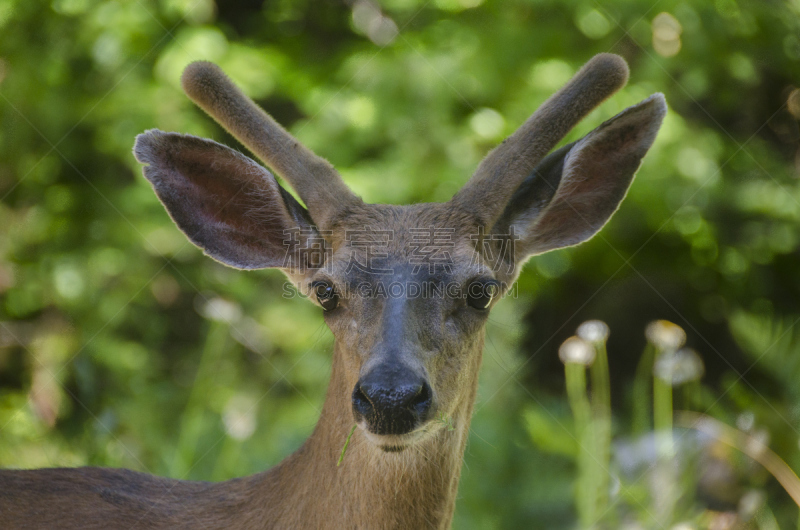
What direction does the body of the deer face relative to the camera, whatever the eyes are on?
to the viewer's right
